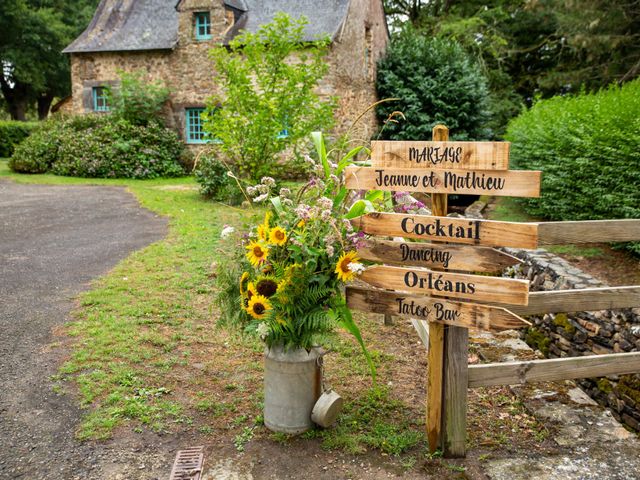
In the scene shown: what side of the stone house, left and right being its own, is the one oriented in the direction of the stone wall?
front

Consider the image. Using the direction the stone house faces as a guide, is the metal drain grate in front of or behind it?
in front

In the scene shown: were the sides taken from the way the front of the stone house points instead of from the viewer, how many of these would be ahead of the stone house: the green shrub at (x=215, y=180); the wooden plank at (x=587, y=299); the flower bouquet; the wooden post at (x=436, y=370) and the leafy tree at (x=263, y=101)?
5

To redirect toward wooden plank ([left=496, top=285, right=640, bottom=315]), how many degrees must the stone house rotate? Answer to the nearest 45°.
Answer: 0° — it already faces it

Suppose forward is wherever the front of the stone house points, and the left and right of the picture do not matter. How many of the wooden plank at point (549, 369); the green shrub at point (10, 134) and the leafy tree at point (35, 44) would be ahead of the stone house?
1

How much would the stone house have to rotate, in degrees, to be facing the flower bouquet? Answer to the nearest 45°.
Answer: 0° — it already faces it

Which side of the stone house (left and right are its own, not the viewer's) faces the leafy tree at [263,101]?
front

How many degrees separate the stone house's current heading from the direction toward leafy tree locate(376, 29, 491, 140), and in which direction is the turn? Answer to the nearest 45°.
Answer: approximately 90° to its left

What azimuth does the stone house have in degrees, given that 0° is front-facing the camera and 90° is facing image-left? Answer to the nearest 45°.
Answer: approximately 0°

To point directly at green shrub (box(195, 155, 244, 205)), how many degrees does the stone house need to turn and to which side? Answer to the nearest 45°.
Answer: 0° — it already faces it
